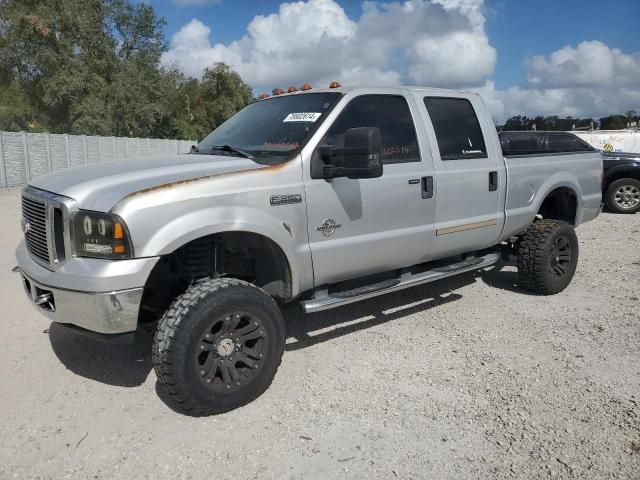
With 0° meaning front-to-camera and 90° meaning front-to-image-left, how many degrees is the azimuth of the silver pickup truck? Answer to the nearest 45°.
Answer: approximately 45°

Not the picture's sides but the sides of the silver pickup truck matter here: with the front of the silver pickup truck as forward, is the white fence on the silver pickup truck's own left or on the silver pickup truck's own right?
on the silver pickup truck's own right

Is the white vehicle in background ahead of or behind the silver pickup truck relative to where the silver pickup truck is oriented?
behind

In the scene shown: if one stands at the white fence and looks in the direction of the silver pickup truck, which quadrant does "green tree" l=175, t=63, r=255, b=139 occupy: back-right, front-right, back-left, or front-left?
back-left

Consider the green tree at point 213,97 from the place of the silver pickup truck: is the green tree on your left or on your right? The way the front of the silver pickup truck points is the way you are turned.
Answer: on your right
